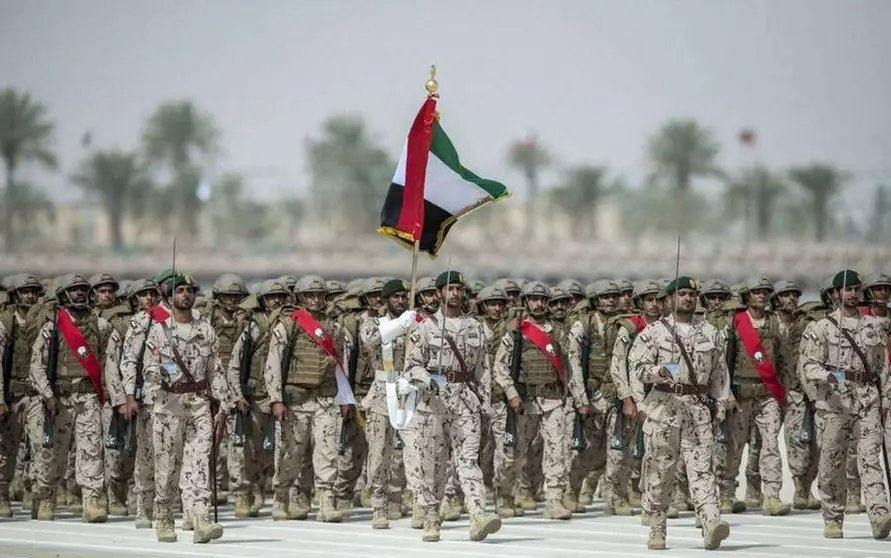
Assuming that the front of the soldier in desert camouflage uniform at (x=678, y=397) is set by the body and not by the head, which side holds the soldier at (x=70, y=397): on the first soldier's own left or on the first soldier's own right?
on the first soldier's own right

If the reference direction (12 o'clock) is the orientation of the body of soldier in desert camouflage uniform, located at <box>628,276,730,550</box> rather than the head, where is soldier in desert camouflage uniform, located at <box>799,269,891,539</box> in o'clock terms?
soldier in desert camouflage uniform, located at <box>799,269,891,539</box> is roughly at 8 o'clock from soldier in desert camouflage uniform, located at <box>628,276,730,550</box>.

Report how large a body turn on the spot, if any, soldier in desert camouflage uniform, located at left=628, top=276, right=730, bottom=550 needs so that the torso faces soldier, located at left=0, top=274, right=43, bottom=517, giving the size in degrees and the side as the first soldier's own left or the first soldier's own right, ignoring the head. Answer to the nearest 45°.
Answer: approximately 90° to the first soldier's own right

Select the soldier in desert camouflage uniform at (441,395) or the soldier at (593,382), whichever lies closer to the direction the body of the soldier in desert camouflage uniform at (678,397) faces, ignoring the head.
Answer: the soldier in desert camouflage uniform

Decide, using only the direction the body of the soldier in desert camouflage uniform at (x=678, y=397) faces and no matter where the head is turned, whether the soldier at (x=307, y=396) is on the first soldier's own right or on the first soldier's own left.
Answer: on the first soldier's own right

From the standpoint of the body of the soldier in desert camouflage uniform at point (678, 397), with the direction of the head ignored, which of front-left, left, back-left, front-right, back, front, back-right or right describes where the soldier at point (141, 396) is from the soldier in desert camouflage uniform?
right

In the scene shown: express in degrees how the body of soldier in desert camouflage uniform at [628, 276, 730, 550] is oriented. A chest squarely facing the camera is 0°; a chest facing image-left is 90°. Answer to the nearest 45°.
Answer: approximately 0°

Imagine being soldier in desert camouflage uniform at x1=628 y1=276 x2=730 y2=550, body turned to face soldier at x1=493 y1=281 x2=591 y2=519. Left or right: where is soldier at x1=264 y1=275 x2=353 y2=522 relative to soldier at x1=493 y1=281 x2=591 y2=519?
left

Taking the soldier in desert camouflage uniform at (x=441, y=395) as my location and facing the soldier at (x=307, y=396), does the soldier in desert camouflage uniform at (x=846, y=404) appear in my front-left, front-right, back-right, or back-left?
back-right
